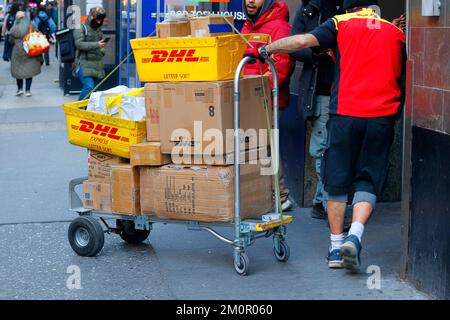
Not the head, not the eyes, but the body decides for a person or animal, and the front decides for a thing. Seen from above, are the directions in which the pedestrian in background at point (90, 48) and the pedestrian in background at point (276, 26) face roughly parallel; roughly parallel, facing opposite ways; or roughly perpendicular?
roughly perpendicular

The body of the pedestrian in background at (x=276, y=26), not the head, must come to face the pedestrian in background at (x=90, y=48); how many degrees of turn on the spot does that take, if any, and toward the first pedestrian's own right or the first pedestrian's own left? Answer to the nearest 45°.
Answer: approximately 90° to the first pedestrian's own right

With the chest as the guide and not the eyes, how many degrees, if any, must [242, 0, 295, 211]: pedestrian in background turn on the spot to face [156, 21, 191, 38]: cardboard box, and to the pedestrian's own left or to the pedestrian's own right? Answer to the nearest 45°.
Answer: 0° — they already face it
